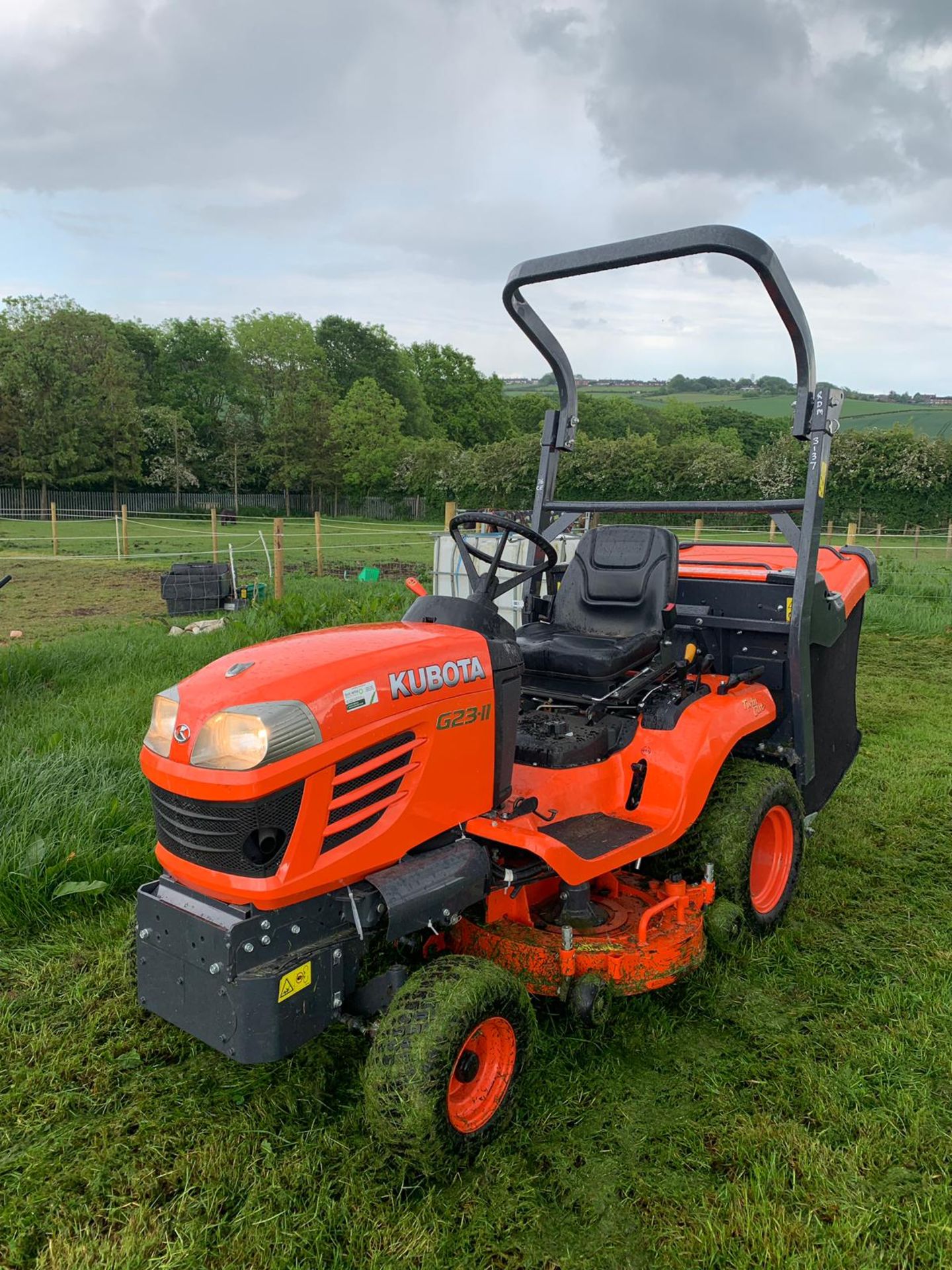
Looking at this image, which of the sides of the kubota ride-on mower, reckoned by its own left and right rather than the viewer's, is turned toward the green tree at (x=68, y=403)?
right

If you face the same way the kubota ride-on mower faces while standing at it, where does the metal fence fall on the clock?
The metal fence is roughly at 4 o'clock from the kubota ride-on mower.

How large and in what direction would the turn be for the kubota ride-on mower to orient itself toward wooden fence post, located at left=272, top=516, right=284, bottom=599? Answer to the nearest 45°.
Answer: approximately 135° to its right

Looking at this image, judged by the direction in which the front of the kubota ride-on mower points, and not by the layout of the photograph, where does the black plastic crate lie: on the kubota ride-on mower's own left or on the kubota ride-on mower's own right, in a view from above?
on the kubota ride-on mower's own right

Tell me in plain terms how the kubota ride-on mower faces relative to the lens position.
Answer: facing the viewer and to the left of the viewer

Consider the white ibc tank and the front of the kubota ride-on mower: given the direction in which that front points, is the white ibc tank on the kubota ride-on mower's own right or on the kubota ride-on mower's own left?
on the kubota ride-on mower's own right

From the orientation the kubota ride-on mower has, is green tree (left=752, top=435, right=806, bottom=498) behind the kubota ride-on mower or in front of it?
behind

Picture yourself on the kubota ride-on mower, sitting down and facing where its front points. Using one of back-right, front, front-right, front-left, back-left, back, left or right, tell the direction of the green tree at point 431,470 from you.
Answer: back-right
